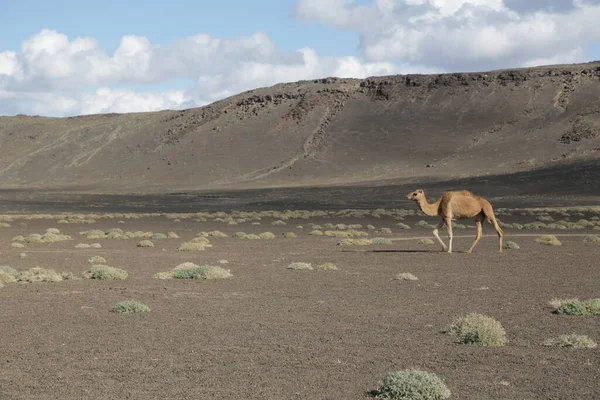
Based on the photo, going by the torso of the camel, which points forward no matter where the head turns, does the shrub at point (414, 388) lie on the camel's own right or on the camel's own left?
on the camel's own left

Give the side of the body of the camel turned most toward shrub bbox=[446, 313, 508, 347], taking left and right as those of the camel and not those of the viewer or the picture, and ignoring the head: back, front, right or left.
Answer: left

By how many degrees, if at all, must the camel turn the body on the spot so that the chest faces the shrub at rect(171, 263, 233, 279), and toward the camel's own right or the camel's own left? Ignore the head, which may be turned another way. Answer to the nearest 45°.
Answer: approximately 45° to the camel's own left

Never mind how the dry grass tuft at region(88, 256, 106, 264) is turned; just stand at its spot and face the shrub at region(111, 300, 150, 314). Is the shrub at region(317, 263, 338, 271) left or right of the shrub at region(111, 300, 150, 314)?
left

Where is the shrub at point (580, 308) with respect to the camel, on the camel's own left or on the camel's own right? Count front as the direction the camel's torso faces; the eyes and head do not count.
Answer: on the camel's own left

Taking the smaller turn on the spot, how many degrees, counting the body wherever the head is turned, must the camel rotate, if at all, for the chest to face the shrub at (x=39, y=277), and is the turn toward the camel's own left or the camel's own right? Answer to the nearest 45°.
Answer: approximately 45° to the camel's own left

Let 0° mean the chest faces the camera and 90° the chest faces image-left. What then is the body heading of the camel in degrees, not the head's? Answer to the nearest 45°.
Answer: approximately 90°

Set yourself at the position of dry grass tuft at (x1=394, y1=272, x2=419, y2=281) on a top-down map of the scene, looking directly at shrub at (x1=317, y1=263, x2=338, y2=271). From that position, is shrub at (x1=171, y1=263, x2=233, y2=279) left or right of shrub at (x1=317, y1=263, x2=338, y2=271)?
left

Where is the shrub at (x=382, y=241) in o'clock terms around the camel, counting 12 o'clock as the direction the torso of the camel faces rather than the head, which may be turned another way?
The shrub is roughly at 2 o'clock from the camel.

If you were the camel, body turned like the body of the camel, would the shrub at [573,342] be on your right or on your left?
on your left

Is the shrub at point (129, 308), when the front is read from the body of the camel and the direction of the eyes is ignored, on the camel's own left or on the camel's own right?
on the camel's own left

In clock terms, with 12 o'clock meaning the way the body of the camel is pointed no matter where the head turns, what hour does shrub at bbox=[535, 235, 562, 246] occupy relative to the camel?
The shrub is roughly at 4 o'clock from the camel.

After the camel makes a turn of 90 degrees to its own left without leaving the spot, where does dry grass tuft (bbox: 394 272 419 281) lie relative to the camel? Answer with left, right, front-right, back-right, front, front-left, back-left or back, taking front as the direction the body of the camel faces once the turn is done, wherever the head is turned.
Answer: front

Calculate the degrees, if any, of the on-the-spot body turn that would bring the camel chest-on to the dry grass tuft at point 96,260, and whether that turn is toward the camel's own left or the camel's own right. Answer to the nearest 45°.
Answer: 0° — it already faces it

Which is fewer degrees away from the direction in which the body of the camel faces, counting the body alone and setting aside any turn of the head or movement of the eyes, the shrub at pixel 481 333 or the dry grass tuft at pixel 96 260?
the dry grass tuft

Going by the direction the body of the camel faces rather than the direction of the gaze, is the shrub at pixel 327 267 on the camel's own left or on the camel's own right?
on the camel's own left
